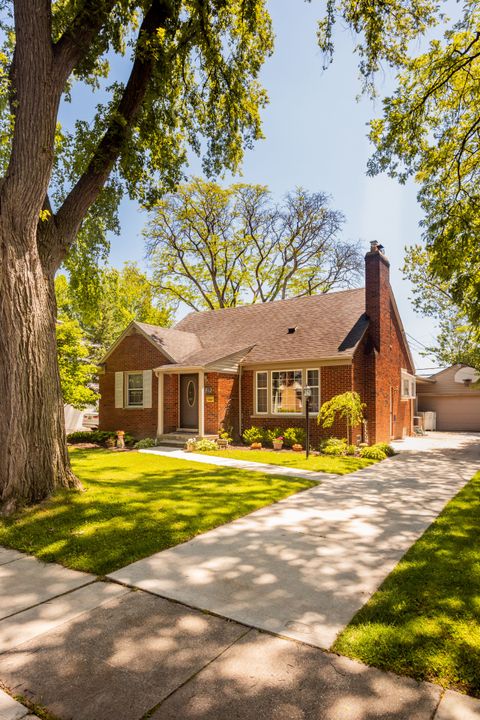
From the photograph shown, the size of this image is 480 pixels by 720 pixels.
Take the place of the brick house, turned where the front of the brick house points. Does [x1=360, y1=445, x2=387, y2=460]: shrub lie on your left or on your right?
on your left

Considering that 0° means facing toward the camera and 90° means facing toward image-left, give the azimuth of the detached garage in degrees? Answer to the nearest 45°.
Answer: approximately 0°

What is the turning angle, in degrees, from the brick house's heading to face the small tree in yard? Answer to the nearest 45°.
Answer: approximately 90° to its left

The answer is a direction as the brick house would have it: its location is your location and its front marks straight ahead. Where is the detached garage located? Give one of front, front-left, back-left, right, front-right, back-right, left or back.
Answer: back

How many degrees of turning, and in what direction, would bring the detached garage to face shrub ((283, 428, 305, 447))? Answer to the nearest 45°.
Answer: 0° — it already faces it
